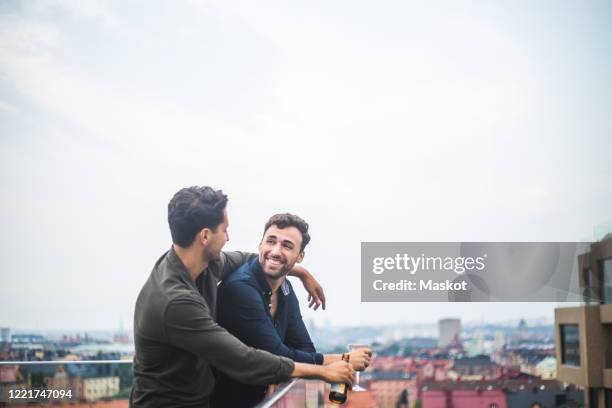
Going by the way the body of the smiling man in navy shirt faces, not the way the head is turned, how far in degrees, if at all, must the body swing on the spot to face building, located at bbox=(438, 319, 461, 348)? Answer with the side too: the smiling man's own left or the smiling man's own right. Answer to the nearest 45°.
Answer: approximately 135° to the smiling man's own left

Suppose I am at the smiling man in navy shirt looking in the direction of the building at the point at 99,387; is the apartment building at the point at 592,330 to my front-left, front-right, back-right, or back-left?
front-right

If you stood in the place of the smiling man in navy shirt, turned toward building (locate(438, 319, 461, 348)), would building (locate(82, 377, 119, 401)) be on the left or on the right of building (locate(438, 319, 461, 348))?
left

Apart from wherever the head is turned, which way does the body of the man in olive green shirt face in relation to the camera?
to the viewer's right

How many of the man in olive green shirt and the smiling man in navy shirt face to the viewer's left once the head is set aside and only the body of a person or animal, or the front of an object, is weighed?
0

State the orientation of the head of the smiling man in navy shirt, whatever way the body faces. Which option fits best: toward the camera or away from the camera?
toward the camera
